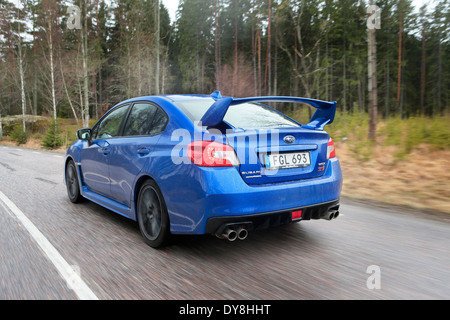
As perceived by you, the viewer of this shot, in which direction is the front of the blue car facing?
facing away from the viewer and to the left of the viewer

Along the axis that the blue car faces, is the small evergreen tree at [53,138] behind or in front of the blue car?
in front

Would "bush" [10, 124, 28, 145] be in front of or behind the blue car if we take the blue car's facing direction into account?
in front
